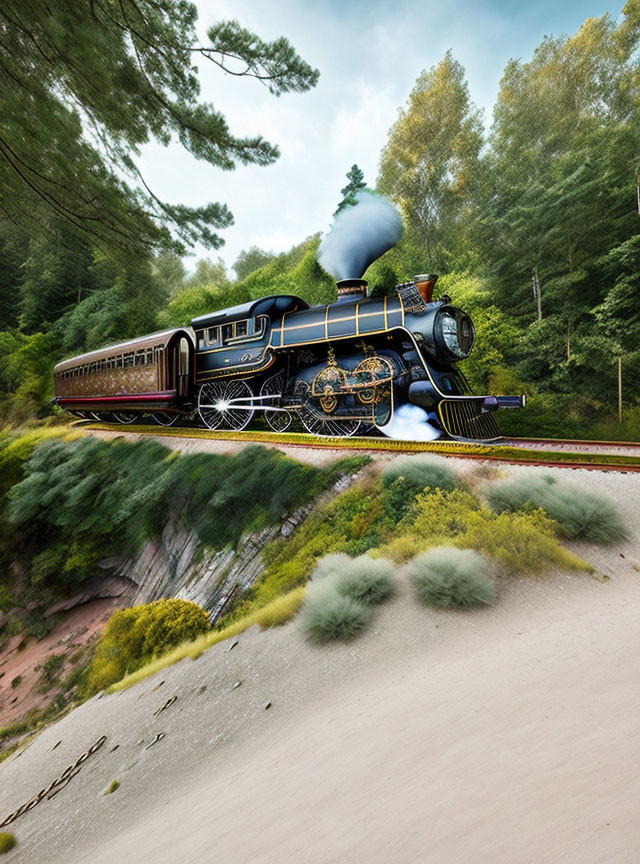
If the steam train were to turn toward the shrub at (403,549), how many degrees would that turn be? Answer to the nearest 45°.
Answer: approximately 45° to its right

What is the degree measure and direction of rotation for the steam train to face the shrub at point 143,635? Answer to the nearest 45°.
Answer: approximately 90° to its right

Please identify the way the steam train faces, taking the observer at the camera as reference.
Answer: facing the viewer and to the right of the viewer

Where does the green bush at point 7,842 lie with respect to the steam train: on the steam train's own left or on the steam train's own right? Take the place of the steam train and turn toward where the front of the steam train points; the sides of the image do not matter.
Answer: on the steam train's own right

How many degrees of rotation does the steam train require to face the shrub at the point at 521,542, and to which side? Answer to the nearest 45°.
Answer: approximately 45° to its right

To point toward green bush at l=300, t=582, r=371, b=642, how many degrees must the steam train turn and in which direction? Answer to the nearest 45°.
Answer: approximately 45° to its right

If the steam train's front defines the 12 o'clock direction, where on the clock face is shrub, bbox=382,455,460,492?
The shrub is roughly at 1 o'clock from the steam train.

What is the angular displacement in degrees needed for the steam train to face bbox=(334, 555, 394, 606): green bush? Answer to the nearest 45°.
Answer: approximately 45° to its right

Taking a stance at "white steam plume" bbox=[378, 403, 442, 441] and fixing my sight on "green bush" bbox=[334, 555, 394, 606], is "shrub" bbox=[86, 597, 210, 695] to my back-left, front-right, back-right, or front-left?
front-right
